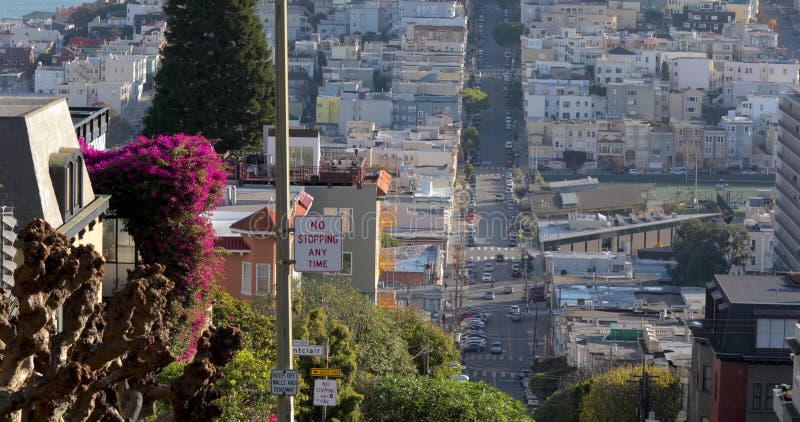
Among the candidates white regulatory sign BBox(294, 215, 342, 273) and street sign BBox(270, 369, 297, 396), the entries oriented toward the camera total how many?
2

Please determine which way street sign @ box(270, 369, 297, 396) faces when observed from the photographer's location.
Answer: facing the viewer

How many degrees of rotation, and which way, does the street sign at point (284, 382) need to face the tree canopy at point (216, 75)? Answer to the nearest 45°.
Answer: approximately 180°

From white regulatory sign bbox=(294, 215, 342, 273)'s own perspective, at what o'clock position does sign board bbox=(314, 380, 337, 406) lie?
The sign board is roughly at 6 o'clock from the white regulatory sign.

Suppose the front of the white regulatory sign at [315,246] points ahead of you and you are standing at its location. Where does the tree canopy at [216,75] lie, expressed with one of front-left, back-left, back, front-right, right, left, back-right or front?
back

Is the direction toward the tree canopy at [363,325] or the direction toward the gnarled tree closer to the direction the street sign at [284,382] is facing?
the gnarled tree

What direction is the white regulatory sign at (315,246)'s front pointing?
toward the camera

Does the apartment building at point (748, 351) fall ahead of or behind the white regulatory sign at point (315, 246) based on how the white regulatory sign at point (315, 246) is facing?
behind

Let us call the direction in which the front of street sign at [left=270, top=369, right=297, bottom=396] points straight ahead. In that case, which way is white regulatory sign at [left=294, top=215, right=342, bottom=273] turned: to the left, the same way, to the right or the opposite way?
the same way

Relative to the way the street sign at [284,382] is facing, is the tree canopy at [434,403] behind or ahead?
behind

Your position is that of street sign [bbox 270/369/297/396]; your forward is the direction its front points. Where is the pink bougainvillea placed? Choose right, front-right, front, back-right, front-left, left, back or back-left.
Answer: back

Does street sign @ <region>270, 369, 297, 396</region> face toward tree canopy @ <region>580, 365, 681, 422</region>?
no

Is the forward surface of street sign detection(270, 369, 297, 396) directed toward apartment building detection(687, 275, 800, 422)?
no

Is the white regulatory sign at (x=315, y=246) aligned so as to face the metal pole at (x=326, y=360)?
no

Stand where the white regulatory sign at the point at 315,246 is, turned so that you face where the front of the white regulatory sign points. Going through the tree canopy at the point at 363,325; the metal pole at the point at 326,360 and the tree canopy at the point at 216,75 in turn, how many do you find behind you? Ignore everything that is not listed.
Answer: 3

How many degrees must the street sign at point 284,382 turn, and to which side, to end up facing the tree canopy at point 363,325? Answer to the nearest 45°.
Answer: approximately 180°
